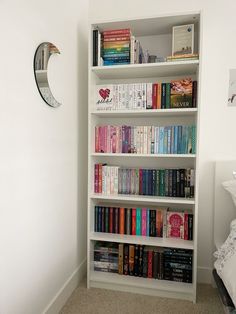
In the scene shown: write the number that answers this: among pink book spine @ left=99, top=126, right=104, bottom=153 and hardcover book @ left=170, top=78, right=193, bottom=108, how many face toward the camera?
2

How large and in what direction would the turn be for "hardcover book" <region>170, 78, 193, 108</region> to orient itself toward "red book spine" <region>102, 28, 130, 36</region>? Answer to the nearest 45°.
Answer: approximately 90° to its right

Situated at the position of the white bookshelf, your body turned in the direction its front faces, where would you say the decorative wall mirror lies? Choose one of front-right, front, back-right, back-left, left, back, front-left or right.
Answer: front-right

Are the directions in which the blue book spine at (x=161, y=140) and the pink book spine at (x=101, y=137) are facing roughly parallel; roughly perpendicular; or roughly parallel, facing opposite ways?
roughly parallel

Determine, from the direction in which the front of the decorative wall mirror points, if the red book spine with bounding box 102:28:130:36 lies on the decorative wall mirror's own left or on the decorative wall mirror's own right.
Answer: on the decorative wall mirror's own left

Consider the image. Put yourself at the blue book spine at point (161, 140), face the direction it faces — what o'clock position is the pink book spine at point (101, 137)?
The pink book spine is roughly at 3 o'clock from the blue book spine.

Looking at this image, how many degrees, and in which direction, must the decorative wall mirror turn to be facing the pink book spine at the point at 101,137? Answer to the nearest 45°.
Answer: approximately 90° to its left

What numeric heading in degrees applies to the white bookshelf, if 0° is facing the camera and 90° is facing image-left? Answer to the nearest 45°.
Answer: approximately 0°

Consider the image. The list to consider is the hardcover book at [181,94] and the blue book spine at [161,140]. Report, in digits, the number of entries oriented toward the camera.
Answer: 2

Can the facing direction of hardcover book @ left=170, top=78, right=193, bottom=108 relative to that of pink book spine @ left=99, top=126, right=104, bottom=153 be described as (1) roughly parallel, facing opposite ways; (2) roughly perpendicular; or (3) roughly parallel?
roughly parallel

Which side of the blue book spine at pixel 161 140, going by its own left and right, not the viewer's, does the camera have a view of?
front

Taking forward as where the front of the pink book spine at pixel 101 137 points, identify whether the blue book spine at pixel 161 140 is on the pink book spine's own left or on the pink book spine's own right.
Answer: on the pink book spine's own left

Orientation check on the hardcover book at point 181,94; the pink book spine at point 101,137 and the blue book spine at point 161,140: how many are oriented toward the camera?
3

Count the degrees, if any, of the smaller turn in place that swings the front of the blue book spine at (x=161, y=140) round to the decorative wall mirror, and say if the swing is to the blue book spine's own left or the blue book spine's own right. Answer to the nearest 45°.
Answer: approximately 45° to the blue book spine's own right

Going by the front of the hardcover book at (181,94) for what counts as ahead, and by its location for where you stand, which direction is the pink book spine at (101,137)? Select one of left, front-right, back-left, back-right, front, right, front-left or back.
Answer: right

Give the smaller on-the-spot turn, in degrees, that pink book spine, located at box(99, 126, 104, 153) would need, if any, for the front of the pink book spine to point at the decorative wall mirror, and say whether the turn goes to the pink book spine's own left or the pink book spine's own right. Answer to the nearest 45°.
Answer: approximately 45° to the pink book spine's own right

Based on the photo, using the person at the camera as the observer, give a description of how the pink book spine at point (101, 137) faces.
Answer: facing the viewer

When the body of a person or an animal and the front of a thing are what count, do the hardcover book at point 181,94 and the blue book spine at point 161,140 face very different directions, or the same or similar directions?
same or similar directions
